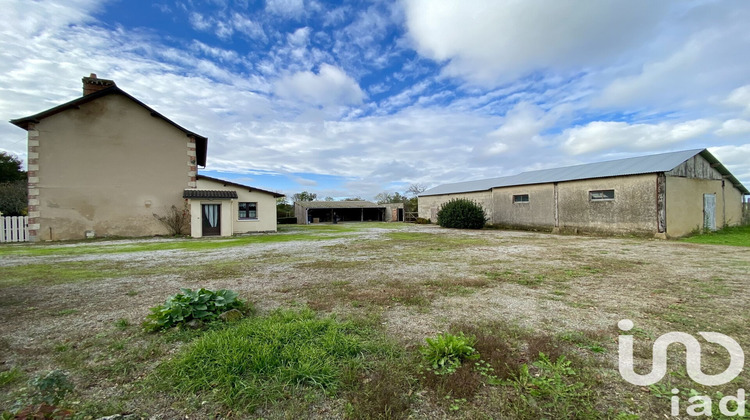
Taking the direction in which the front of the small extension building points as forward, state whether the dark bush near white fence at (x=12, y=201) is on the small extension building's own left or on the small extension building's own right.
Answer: on the small extension building's own right

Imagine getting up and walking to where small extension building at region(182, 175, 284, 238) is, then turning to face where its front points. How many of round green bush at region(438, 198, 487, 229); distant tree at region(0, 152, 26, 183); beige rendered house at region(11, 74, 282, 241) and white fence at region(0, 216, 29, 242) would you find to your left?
1

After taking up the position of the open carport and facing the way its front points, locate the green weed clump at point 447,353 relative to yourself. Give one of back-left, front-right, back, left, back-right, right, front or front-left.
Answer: front

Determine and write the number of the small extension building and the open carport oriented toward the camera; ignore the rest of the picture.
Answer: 2

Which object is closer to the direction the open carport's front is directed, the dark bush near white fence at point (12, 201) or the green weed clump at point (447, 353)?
the green weed clump

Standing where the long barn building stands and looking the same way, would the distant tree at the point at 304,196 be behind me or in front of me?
behind

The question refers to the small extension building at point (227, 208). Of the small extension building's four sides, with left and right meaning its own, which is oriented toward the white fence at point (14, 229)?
right

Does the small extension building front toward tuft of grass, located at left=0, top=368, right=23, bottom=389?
yes

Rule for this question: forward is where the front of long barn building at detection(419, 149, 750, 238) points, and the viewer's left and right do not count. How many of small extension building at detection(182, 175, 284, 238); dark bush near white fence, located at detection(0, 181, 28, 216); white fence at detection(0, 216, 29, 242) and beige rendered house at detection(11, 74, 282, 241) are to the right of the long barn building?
4

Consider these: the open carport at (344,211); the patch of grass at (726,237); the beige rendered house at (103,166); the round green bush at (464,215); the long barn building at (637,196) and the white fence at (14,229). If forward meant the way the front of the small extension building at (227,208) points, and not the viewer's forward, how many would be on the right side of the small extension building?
2

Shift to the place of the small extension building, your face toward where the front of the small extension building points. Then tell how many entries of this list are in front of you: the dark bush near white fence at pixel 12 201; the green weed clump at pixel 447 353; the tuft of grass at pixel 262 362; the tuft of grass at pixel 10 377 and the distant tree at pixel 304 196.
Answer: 3

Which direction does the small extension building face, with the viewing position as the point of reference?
facing the viewer

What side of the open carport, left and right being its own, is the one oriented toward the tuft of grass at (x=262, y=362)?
front

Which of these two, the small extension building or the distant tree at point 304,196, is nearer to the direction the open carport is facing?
the small extension building

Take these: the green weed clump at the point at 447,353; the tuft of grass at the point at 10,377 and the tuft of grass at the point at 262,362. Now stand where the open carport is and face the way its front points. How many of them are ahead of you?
3

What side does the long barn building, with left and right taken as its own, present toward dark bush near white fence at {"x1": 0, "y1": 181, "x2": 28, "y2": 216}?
right

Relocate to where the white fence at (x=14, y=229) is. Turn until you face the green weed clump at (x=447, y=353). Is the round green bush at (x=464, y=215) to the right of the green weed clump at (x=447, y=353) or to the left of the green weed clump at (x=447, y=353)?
left
